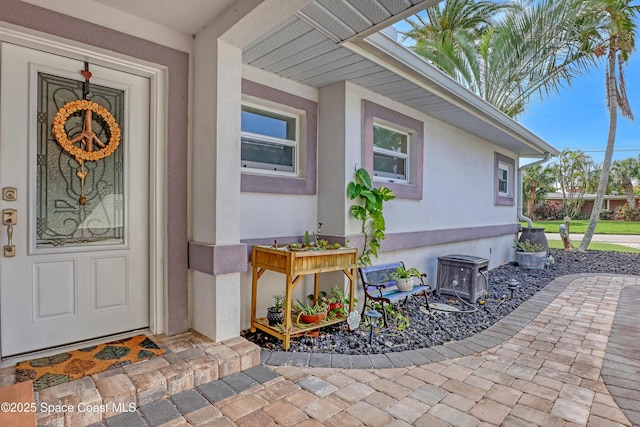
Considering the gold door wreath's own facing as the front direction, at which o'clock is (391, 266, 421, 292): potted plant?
The potted plant is roughly at 9 o'clock from the gold door wreath.

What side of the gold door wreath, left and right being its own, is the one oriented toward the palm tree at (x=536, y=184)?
left

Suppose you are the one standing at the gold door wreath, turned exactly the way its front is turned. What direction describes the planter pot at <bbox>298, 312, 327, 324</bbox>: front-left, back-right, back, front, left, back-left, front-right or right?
left

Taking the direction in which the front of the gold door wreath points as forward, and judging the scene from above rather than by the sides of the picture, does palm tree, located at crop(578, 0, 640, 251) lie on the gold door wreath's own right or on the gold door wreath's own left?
on the gold door wreath's own left

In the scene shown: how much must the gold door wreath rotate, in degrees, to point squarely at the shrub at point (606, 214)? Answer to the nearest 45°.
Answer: approximately 90° to its left

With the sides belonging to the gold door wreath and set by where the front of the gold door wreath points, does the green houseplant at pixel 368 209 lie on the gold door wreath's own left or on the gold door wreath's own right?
on the gold door wreath's own left

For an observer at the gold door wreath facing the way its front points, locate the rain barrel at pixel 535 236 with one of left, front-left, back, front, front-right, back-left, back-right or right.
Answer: left

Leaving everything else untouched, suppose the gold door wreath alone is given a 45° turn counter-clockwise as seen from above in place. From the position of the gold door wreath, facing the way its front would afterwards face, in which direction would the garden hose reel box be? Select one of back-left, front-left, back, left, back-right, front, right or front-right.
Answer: front-left

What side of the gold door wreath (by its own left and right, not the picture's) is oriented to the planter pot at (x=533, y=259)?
left

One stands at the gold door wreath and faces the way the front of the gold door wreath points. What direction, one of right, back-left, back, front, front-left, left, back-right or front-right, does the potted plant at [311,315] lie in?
left

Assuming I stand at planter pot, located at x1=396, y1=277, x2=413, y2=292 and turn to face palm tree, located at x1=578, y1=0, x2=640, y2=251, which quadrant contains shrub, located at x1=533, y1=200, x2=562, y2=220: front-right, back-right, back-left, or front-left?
front-left

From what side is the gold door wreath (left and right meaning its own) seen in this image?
front

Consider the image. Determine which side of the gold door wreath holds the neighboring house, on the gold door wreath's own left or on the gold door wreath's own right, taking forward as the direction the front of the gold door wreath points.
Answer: on the gold door wreath's own left
